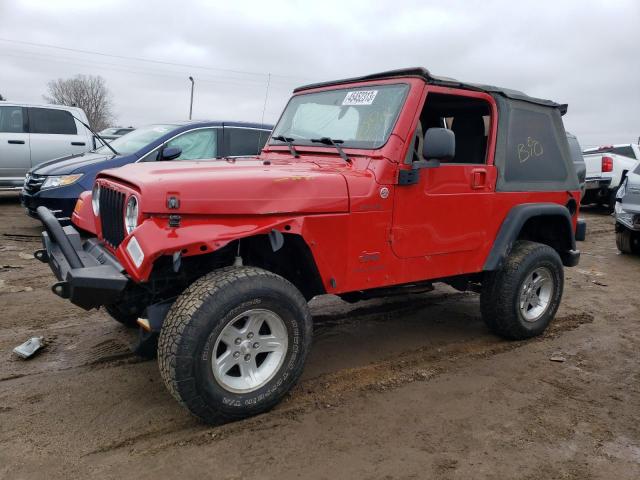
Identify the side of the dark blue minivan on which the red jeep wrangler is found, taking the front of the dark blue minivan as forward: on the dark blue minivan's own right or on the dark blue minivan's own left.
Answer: on the dark blue minivan's own left

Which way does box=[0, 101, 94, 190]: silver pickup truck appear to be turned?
to the viewer's left

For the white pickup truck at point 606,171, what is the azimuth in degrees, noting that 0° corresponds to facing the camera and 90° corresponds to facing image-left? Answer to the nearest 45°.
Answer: approximately 225°

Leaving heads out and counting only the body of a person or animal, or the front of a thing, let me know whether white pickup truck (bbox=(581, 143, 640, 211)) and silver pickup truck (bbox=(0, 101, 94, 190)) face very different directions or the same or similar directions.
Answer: very different directions

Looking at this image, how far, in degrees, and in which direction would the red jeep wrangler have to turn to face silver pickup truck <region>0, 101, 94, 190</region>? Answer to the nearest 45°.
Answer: approximately 90° to its right

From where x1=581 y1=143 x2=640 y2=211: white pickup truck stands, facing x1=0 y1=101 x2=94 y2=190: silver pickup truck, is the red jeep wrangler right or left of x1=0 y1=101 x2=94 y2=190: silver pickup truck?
left

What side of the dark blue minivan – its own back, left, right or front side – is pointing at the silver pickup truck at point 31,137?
right

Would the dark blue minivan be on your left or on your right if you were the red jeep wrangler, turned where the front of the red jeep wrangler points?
on your right

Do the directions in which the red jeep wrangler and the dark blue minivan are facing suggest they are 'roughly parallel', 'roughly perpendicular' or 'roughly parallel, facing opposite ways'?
roughly parallel

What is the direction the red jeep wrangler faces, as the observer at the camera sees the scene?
facing the viewer and to the left of the viewer

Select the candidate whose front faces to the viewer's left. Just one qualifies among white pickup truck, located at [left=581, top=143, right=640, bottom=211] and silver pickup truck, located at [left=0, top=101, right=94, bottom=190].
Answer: silver pickup truck, located at [left=0, top=101, right=94, bottom=190]
